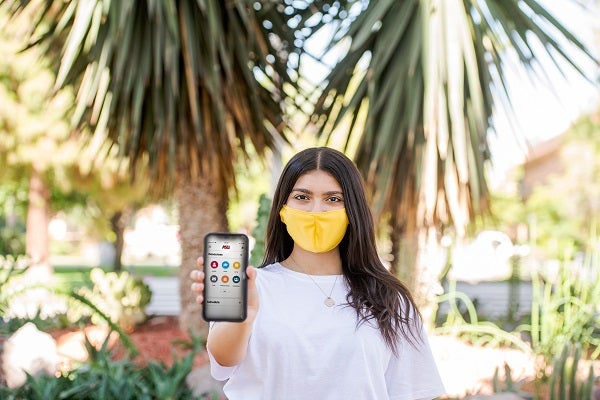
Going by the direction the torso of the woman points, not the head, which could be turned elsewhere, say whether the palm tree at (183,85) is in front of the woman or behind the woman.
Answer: behind

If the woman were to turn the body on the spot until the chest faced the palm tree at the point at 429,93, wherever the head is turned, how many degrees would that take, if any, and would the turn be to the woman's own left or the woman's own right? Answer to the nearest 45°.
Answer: approximately 180°

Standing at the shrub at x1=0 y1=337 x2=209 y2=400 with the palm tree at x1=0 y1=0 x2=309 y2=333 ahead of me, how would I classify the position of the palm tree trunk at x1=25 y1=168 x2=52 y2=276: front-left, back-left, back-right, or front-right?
front-left

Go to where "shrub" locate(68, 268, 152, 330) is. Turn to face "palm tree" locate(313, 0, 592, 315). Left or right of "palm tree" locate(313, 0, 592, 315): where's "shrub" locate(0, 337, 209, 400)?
right

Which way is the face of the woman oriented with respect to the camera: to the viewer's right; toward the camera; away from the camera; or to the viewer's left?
toward the camera

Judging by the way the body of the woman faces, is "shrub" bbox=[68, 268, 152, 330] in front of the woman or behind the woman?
behind

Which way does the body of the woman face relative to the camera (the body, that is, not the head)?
toward the camera

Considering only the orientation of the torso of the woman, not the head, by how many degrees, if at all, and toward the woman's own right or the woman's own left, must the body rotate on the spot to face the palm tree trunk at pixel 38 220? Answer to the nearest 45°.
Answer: approximately 135° to the woman's own right
